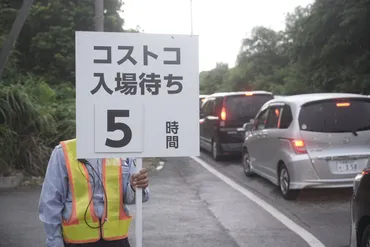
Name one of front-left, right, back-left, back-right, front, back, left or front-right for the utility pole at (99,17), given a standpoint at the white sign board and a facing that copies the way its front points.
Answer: back

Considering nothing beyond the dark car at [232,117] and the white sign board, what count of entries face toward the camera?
1

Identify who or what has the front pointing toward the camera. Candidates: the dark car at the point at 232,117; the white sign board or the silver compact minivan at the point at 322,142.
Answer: the white sign board

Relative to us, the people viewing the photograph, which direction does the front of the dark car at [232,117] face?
facing away from the viewer and to the left of the viewer

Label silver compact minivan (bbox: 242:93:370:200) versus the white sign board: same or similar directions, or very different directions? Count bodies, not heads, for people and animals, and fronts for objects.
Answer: very different directions

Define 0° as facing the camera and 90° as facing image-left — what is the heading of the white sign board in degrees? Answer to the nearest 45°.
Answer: approximately 0°

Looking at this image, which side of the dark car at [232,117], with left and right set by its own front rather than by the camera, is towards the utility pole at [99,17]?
left

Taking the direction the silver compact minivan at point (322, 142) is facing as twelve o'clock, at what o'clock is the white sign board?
The white sign board is roughly at 8 o'clock from the silver compact minivan.

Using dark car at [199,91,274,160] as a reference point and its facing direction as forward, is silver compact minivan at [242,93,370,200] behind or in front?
behind

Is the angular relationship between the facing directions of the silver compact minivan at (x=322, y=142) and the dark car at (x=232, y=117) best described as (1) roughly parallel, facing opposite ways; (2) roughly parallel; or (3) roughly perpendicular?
roughly parallel

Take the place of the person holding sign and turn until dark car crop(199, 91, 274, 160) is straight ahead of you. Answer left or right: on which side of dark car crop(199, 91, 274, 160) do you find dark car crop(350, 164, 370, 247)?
right

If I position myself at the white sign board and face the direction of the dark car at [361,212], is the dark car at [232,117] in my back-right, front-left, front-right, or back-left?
front-left

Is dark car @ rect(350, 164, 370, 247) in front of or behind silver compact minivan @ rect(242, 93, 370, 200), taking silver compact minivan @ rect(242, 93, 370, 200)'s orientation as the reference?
behind

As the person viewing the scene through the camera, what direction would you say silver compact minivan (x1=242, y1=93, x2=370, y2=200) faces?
facing away from the viewer and to the left of the viewer

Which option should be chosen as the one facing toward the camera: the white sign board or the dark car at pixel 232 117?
the white sign board

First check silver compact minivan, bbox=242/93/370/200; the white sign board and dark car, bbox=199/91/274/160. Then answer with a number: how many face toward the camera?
1
